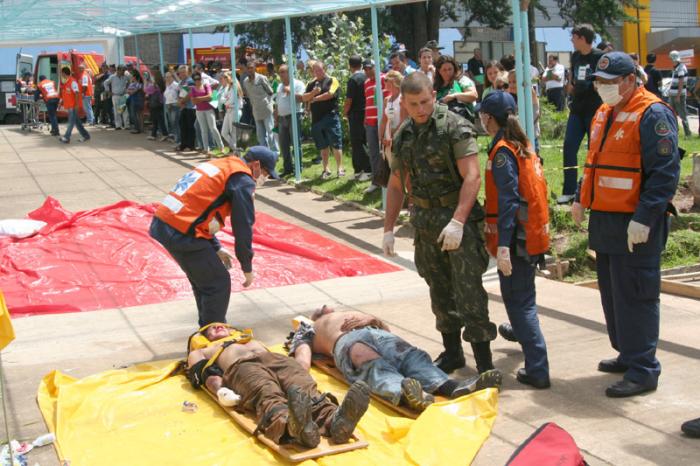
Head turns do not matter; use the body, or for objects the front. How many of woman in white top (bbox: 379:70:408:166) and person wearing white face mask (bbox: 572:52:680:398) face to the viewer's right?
0

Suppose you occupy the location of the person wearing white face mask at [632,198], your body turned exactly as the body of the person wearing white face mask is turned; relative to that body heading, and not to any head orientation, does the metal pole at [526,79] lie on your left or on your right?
on your right

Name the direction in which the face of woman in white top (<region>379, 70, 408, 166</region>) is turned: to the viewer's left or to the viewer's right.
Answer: to the viewer's left

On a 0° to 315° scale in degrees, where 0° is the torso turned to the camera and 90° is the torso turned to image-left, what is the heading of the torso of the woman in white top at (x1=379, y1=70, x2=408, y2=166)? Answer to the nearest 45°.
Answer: approximately 45°

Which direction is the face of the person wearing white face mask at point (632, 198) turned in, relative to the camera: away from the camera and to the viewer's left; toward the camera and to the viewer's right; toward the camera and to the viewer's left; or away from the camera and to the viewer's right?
toward the camera and to the viewer's left

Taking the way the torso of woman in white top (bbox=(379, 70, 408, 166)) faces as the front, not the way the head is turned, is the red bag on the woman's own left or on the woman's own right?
on the woman's own left

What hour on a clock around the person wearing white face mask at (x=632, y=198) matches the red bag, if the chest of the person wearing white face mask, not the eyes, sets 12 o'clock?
The red bag is roughly at 11 o'clock from the person wearing white face mask.

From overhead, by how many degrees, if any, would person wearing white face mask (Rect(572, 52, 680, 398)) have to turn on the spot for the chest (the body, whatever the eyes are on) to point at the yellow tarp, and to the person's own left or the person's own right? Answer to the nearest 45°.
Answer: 0° — they already face it

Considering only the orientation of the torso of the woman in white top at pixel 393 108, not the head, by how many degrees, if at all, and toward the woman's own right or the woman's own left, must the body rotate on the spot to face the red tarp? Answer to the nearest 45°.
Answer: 0° — they already face it

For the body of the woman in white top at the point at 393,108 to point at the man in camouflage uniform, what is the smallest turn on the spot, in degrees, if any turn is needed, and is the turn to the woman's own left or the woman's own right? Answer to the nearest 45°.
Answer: approximately 45° to the woman's own left

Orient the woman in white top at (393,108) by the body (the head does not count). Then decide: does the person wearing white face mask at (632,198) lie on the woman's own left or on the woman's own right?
on the woman's own left
